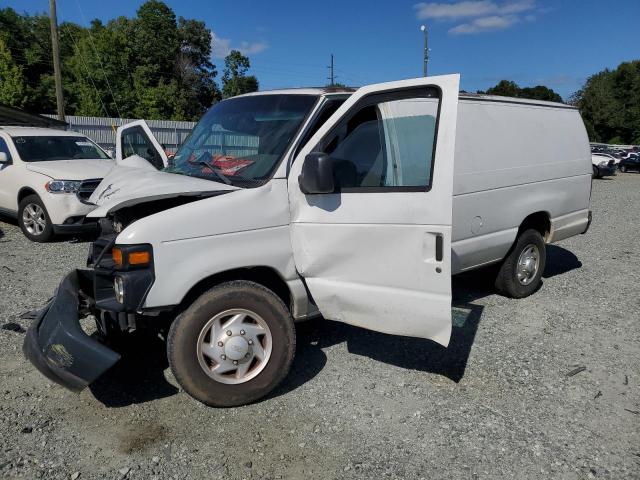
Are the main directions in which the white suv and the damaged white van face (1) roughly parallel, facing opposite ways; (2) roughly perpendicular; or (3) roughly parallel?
roughly perpendicular

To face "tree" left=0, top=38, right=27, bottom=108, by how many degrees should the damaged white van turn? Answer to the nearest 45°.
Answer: approximately 90° to its right

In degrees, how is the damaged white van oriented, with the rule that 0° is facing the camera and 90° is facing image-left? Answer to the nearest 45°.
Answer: approximately 45°

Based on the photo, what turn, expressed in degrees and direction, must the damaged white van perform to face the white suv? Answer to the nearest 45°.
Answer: approximately 90° to its right

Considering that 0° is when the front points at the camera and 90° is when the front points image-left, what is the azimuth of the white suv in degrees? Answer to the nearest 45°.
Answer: approximately 315°

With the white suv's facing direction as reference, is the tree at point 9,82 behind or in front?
behind
